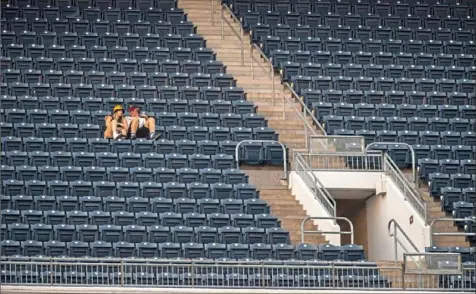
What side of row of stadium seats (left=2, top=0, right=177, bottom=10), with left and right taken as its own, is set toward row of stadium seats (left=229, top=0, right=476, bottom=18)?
left
